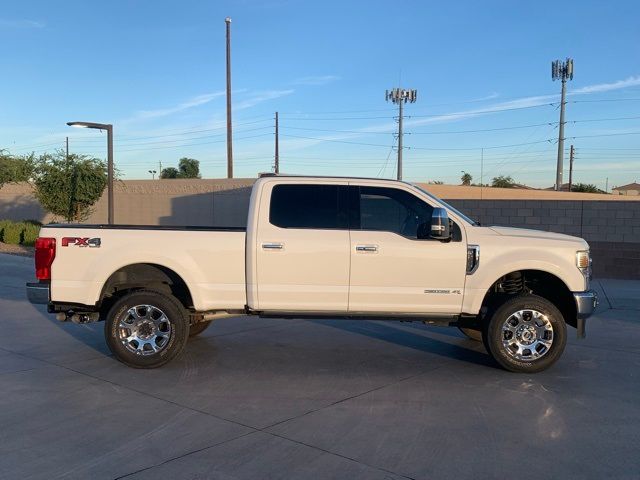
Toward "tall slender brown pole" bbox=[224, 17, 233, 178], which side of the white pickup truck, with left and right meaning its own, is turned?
left

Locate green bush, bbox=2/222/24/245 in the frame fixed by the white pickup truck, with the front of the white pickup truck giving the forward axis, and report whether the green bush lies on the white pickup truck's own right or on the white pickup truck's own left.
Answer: on the white pickup truck's own left

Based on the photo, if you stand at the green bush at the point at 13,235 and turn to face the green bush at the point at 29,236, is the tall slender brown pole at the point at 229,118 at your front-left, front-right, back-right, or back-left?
front-left

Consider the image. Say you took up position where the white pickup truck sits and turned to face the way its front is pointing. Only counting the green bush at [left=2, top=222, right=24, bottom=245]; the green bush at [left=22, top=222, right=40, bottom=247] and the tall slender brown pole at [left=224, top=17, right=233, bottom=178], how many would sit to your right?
0

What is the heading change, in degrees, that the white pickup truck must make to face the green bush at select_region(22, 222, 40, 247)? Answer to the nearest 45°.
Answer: approximately 135° to its left

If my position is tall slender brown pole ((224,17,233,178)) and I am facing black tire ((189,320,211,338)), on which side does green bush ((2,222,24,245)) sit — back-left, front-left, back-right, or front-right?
front-right

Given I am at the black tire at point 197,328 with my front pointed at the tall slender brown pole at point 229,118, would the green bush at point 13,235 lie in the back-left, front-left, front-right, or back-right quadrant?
front-left

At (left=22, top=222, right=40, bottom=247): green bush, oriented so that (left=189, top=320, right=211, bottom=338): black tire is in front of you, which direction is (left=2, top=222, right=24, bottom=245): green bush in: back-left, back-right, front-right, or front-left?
back-right

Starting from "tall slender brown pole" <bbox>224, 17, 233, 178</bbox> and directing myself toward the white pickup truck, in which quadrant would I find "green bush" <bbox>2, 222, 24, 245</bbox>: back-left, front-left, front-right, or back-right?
front-right

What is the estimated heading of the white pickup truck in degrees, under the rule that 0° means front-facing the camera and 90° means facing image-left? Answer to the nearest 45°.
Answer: approximately 270°

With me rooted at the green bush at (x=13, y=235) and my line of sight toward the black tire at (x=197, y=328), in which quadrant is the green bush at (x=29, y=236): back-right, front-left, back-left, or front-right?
front-left
